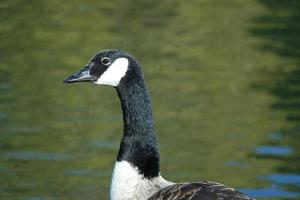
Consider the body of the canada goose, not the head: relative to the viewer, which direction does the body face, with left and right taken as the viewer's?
facing to the left of the viewer
